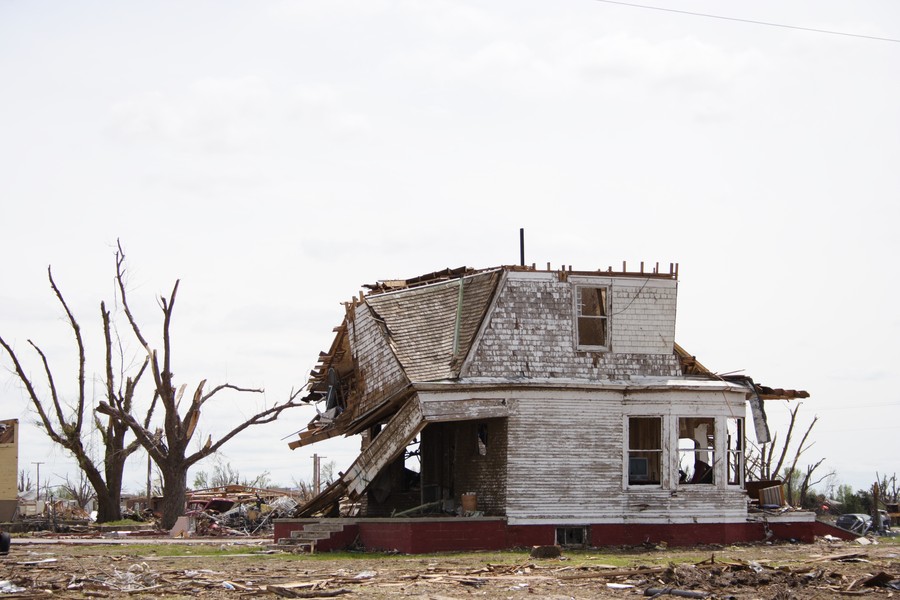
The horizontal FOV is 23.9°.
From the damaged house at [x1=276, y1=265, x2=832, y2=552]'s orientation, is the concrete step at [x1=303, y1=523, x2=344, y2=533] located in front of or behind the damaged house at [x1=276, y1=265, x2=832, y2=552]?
in front
